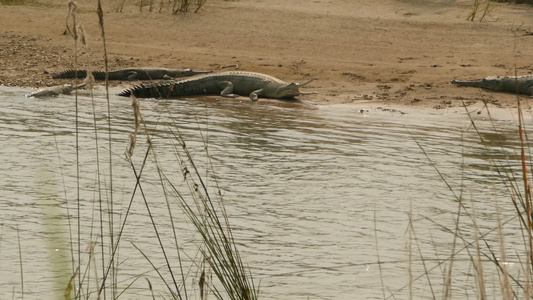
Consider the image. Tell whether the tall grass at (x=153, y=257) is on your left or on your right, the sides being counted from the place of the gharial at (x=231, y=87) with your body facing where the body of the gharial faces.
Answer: on your right

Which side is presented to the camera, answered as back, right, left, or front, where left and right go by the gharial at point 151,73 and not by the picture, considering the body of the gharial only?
right

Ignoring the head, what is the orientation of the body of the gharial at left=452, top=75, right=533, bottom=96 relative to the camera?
to the viewer's left

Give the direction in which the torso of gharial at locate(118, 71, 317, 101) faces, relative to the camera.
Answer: to the viewer's right

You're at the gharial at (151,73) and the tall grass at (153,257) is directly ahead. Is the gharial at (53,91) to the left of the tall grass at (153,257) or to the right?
right

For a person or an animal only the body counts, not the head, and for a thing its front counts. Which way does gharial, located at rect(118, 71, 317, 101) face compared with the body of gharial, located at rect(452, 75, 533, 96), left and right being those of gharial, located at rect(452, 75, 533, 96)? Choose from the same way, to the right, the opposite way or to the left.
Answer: the opposite way

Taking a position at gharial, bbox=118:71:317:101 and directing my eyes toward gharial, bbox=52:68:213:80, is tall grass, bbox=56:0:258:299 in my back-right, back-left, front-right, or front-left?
back-left

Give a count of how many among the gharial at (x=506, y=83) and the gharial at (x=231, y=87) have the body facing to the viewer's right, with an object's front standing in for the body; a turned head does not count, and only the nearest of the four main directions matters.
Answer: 1

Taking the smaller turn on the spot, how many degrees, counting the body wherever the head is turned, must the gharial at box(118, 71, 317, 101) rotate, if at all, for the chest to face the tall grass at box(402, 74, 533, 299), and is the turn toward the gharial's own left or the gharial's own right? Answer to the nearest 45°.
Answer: approximately 90° to the gharial's own right

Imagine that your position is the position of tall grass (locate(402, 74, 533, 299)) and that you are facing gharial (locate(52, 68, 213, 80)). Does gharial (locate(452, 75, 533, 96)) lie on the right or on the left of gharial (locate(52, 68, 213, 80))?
right
